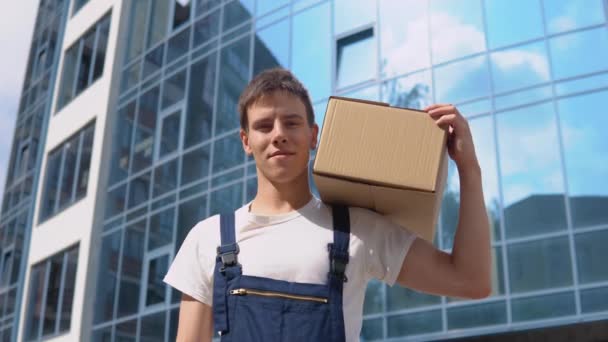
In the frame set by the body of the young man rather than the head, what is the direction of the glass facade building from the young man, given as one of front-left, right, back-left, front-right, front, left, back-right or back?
back

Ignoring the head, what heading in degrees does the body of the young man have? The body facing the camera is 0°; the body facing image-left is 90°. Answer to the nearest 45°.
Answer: approximately 0°
